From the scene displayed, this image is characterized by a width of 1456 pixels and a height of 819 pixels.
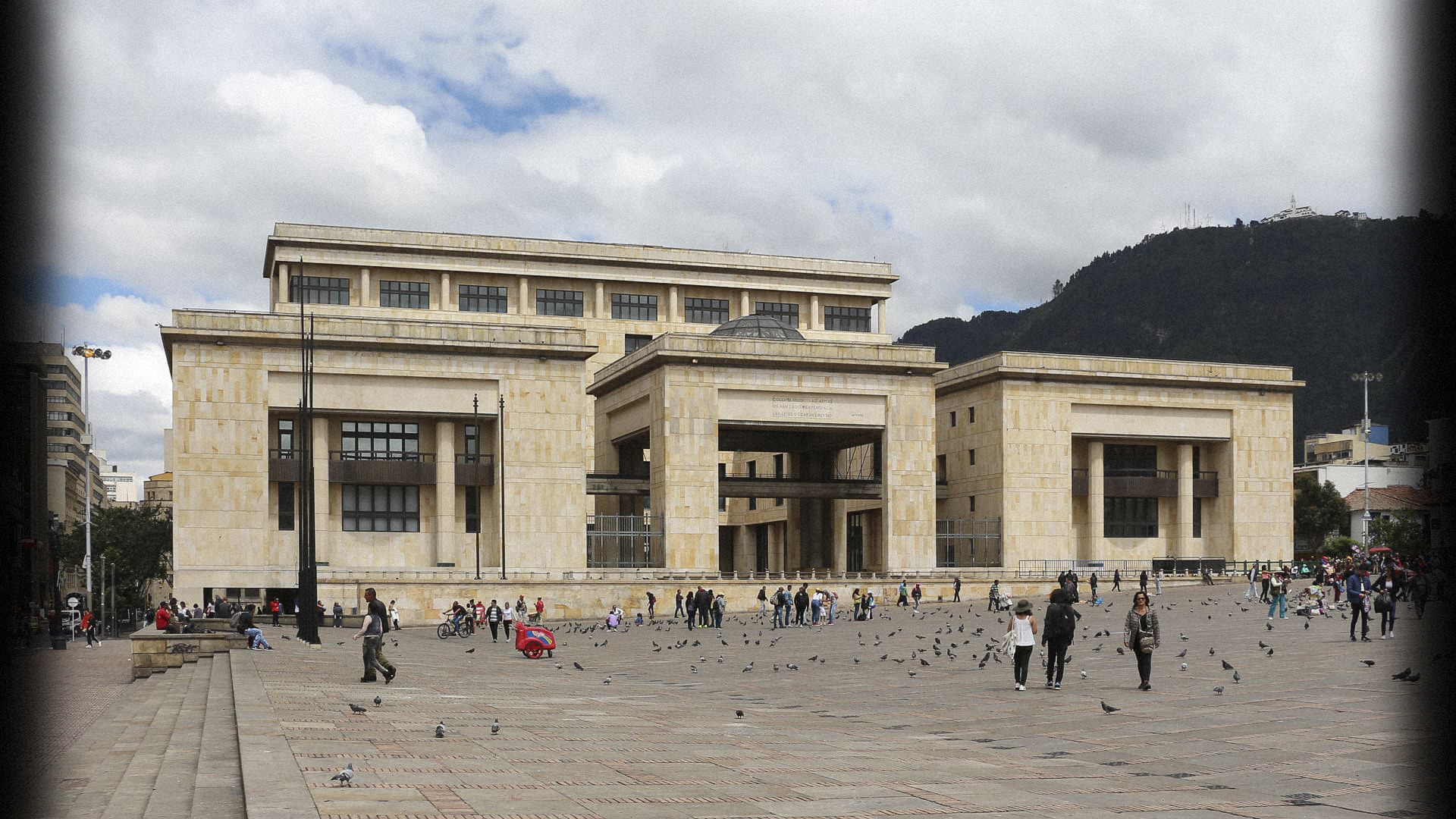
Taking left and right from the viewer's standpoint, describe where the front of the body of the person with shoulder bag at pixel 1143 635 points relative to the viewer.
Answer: facing the viewer

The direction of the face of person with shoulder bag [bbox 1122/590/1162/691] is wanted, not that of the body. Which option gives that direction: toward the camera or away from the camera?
toward the camera

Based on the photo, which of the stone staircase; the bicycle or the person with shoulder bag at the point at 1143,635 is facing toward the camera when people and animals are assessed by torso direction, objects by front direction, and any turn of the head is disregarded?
the person with shoulder bag
